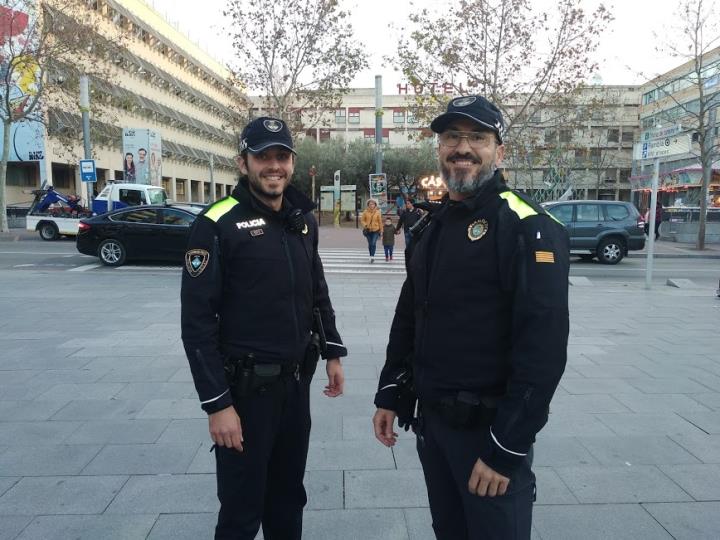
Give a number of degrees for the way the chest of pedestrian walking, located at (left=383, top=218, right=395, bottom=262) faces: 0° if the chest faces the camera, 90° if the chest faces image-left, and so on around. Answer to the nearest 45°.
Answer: approximately 0°

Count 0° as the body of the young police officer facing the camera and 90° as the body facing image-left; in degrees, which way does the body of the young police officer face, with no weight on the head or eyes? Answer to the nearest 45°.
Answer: approximately 315°

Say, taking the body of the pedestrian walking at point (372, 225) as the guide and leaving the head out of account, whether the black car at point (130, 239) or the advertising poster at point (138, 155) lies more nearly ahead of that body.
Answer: the black car

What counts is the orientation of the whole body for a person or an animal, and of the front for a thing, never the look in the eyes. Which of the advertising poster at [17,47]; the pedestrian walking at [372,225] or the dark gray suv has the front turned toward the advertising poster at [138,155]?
the dark gray suv

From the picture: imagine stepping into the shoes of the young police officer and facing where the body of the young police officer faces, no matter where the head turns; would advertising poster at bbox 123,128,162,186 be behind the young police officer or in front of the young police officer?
behind

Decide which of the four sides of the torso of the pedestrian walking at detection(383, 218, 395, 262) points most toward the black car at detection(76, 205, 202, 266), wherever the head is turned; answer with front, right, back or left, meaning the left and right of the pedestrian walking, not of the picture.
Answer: right

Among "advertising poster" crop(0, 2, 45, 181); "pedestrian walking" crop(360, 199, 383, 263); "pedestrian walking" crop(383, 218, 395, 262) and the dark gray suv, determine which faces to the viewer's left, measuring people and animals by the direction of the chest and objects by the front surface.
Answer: the dark gray suv

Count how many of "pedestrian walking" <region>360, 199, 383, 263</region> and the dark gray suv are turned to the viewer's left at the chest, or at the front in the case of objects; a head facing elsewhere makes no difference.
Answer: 1

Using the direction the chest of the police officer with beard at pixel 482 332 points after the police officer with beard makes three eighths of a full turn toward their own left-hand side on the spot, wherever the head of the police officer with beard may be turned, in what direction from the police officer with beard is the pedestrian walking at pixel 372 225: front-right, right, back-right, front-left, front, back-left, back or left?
left
